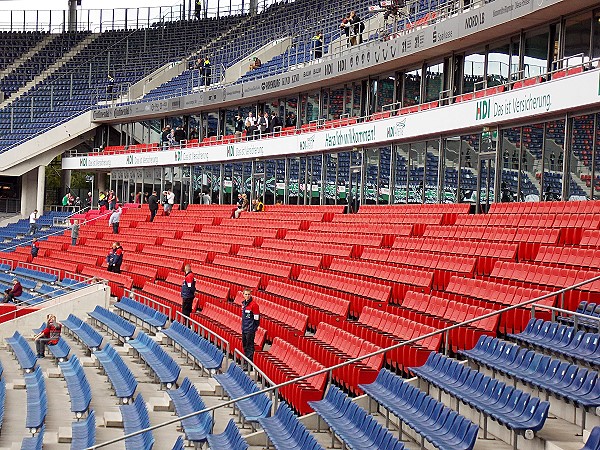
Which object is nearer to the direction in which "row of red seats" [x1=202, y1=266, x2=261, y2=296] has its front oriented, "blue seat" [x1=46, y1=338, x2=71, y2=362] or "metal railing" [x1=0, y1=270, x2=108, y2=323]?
the blue seat

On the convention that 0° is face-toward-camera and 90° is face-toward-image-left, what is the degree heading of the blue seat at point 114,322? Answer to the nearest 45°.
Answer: approximately 45°

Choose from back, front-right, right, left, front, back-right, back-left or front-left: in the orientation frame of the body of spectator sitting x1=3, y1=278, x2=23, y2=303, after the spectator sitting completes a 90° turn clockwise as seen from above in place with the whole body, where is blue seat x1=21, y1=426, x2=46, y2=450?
back

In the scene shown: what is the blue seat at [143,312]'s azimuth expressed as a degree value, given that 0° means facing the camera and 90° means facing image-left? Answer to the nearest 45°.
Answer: approximately 45°

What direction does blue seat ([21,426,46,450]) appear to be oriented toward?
to the viewer's left

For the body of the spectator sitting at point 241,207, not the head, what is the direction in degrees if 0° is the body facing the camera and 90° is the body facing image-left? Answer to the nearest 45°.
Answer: approximately 45°
